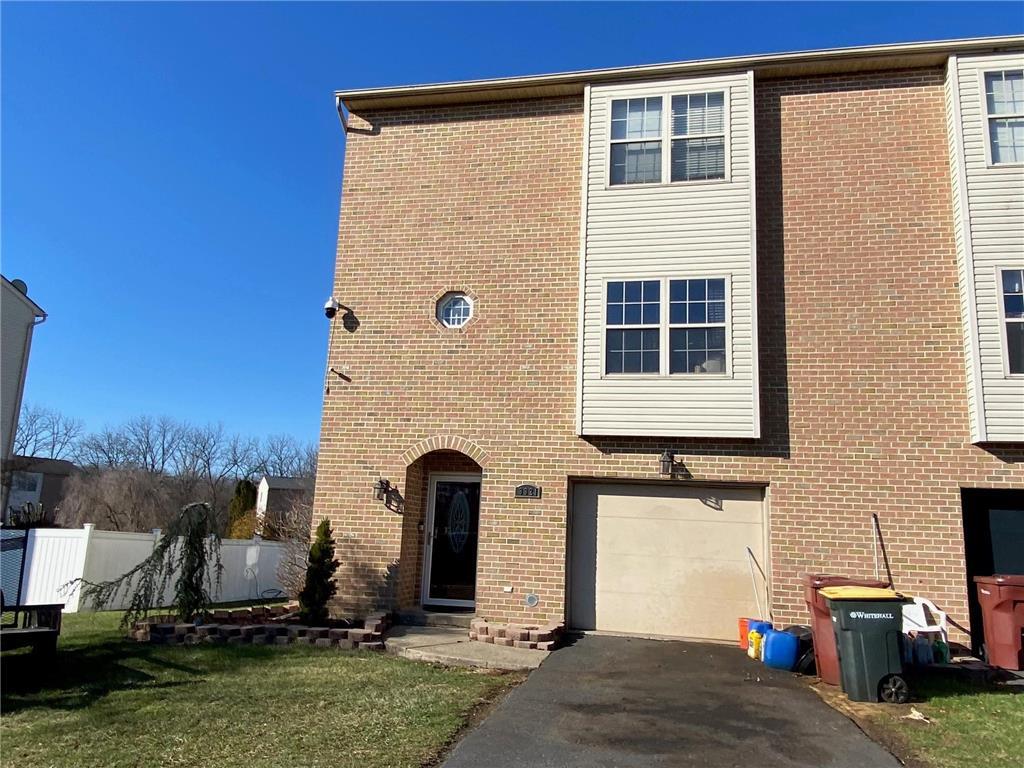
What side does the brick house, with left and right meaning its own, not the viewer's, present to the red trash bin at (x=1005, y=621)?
left

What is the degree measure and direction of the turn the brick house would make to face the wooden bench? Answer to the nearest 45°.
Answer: approximately 45° to its right

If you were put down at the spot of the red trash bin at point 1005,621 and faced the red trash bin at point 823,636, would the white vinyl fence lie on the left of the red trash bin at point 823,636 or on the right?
right

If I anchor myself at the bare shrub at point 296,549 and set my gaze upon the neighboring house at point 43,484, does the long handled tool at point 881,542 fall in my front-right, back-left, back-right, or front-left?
back-right

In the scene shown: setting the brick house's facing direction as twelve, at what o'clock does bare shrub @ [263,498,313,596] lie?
The bare shrub is roughly at 4 o'clock from the brick house.

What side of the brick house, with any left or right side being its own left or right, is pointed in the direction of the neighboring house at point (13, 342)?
right

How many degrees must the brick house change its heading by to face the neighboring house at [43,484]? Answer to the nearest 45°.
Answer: approximately 135° to its right

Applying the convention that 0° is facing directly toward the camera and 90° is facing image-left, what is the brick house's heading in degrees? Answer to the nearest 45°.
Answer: approximately 0°
